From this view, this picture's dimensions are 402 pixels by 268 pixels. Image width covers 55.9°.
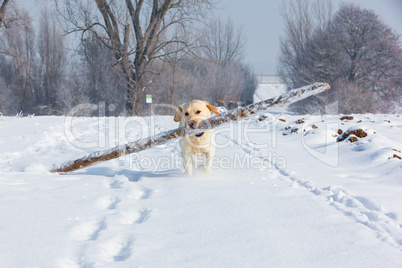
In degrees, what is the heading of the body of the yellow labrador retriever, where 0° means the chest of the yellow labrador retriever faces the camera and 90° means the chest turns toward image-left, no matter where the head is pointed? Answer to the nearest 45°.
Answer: approximately 0°

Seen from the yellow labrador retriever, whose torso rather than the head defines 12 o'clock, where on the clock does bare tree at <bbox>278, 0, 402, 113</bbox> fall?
The bare tree is roughly at 7 o'clock from the yellow labrador retriever.

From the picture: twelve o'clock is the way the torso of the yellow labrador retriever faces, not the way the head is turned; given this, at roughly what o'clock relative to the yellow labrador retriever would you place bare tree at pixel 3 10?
The bare tree is roughly at 5 o'clock from the yellow labrador retriever.

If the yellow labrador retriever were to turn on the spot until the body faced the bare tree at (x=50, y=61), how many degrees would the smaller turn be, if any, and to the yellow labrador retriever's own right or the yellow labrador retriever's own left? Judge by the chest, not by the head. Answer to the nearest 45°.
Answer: approximately 135° to the yellow labrador retriever's own right
